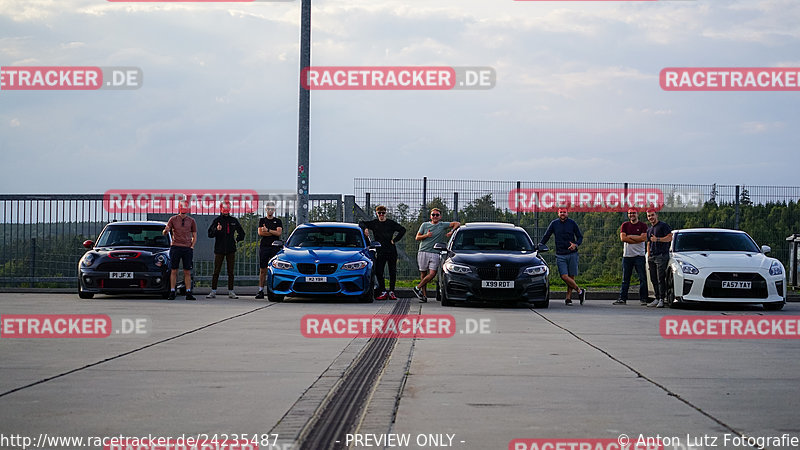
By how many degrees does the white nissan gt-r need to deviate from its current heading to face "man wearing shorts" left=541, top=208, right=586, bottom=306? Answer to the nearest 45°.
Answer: approximately 90° to its right

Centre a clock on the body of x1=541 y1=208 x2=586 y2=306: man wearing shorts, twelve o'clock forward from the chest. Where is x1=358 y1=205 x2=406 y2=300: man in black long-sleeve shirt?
The man in black long-sleeve shirt is roughly at 3 o'clock from the man wearing shorts.

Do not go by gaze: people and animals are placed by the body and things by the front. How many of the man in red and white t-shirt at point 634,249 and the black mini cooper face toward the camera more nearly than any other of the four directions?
2

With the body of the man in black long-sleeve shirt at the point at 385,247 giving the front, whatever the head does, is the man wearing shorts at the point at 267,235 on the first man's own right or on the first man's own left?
on the first man's own right

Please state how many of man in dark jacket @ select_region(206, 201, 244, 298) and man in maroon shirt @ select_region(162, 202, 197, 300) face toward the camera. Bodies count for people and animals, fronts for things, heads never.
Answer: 2

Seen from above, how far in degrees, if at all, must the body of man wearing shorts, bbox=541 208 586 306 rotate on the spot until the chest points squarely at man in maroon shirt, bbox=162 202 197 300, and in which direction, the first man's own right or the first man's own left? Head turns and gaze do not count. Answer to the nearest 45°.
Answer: approximately 90° to the first man's own right
